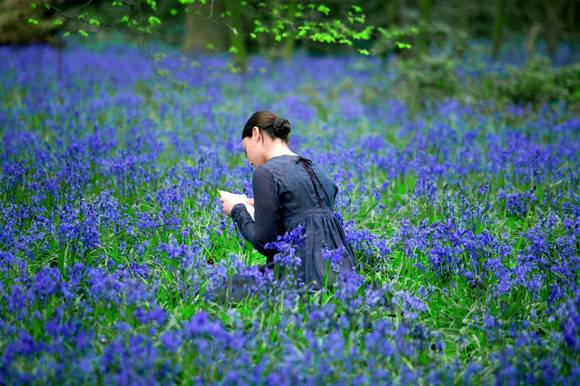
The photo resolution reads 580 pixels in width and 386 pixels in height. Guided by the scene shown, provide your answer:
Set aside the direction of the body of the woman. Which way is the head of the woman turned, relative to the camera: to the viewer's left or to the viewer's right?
to the viewer's left

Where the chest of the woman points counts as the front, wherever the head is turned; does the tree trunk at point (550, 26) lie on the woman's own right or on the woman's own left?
on the woman's own right

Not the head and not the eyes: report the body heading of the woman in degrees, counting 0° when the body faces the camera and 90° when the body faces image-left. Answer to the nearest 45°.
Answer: approximately 135°
